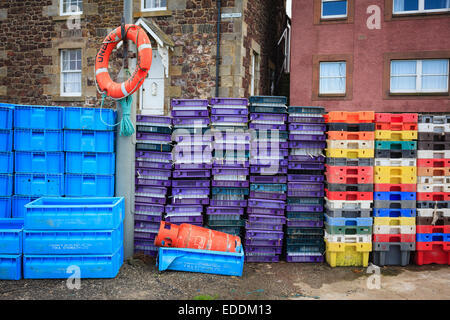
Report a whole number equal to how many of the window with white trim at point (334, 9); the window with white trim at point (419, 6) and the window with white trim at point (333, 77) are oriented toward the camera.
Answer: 3

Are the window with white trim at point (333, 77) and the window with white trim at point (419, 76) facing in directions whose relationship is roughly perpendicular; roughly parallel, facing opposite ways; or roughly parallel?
roughly parallel

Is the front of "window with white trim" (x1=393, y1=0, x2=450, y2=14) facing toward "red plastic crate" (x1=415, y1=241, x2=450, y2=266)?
yes

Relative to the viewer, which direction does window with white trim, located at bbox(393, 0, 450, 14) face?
toward the camera

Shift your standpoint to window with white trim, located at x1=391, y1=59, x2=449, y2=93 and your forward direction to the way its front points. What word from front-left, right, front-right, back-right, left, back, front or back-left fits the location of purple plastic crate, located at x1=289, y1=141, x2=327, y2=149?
front

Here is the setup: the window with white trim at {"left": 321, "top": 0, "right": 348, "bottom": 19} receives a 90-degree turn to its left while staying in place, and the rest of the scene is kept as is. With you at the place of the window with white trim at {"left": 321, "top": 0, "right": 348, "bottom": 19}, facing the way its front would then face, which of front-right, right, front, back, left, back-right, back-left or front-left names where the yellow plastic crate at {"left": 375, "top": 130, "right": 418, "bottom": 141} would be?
right

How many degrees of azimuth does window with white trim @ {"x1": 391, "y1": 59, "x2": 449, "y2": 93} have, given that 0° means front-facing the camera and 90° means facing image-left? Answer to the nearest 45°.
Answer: approximately 0°

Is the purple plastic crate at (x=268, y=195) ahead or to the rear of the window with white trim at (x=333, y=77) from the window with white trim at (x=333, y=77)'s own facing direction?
ahead

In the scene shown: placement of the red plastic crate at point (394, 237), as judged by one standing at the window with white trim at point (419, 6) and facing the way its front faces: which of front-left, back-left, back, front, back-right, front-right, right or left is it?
front

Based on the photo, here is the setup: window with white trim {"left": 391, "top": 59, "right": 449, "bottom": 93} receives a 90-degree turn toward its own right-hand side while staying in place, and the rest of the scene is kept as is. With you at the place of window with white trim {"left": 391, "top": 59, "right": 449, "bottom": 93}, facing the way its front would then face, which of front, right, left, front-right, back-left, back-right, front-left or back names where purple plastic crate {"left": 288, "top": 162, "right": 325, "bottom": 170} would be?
left

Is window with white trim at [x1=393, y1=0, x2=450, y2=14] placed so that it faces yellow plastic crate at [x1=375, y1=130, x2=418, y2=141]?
yes

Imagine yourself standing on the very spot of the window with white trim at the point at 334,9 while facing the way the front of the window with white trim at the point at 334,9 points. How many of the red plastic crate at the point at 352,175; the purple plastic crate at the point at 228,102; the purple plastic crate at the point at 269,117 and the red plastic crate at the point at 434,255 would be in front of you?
4

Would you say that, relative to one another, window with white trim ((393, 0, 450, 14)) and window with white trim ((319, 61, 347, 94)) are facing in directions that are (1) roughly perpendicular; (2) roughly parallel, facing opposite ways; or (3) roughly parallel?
roughly parallel

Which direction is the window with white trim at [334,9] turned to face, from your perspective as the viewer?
facing the viewer

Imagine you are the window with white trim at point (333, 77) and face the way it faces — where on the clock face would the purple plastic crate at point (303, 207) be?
The purple plastic crate is roughly at 12 o'clock from the window with white trim.
